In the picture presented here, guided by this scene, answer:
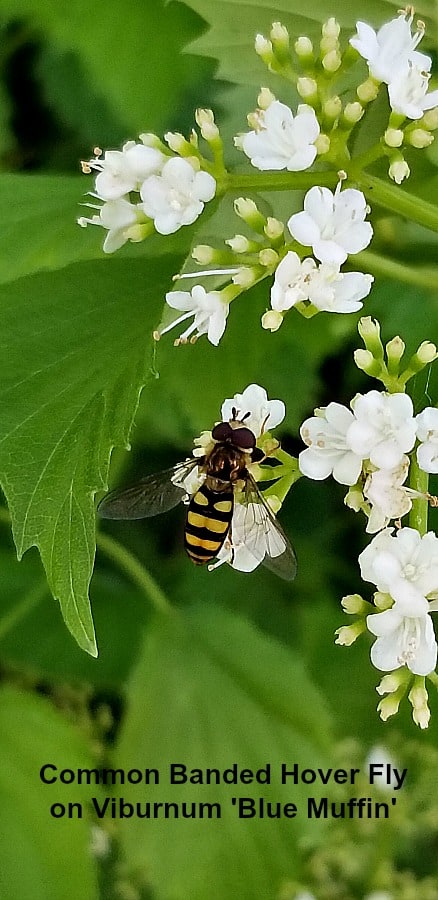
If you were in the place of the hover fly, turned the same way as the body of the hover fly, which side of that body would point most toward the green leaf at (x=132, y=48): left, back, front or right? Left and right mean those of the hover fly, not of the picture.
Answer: front

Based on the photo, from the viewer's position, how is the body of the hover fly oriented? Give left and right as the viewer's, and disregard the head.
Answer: facing away from the viewer
